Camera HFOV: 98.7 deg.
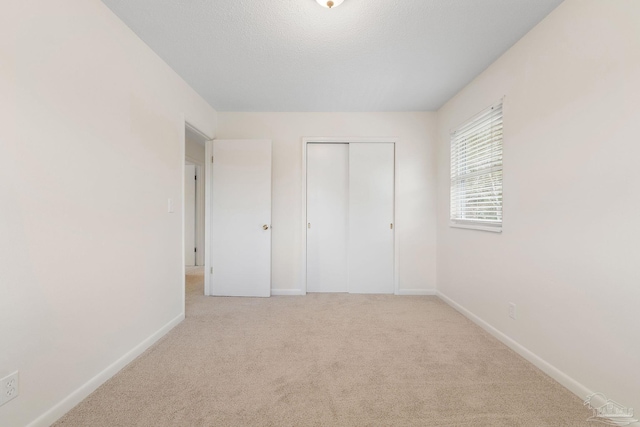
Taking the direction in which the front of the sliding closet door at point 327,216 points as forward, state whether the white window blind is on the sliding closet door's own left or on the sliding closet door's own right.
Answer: on the sliding closet door's own left

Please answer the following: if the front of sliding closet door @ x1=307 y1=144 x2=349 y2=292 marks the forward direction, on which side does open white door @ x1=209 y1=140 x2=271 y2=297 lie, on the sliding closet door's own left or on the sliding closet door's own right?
on the sliding closet door's own right

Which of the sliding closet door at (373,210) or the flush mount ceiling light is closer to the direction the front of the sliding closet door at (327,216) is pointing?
the flush mount ceiling light

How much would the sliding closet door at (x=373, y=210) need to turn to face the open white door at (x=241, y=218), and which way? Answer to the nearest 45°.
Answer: approximately 90° to its right

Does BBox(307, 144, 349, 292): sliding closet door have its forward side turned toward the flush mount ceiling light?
yes

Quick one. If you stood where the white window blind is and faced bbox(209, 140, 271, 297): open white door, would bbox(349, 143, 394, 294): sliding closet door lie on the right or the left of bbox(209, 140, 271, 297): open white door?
right

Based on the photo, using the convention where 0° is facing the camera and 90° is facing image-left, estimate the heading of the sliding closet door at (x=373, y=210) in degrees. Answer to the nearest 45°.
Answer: approximately 0°

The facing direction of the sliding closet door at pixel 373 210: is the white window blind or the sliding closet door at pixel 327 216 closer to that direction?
the white window blind

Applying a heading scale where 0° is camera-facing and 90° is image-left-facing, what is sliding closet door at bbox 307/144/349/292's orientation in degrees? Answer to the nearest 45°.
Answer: approximately 0°

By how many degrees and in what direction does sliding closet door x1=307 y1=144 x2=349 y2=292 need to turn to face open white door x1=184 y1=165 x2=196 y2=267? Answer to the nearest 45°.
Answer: approximately 135° to its right

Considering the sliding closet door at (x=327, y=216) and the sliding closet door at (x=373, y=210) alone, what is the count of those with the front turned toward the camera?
2
